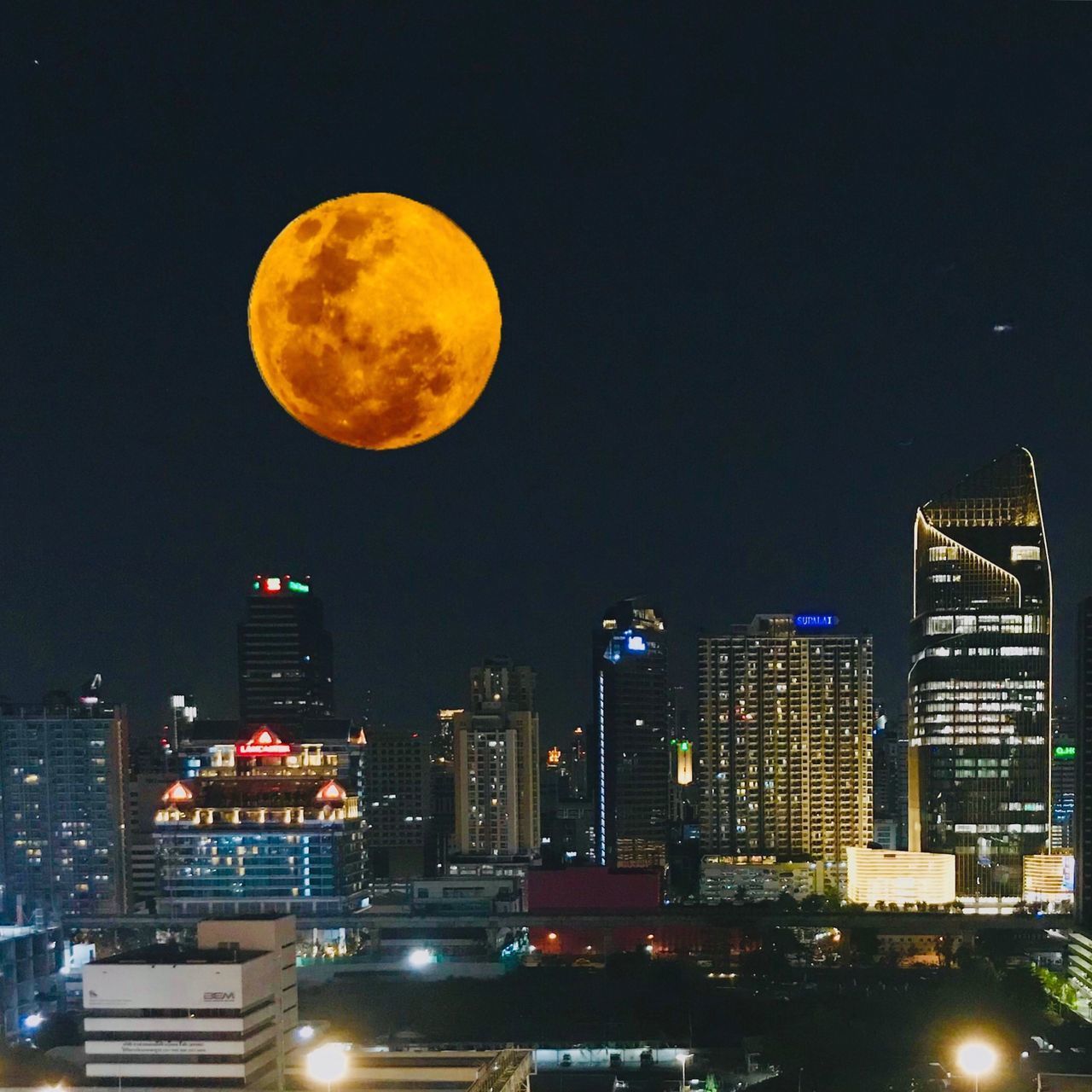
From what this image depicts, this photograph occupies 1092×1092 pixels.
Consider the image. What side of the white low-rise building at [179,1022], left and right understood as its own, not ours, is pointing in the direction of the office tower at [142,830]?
back

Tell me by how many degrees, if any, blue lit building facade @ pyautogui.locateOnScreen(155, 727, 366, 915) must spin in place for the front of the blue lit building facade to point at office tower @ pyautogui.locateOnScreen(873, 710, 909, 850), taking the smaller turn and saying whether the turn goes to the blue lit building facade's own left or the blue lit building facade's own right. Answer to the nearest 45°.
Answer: approximately 135° to the blue lit building facade's own left

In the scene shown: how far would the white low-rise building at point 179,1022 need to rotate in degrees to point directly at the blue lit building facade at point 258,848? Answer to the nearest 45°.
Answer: approximately 180°

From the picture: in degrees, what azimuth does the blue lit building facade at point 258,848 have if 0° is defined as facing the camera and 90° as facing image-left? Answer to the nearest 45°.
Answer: approximately 0°

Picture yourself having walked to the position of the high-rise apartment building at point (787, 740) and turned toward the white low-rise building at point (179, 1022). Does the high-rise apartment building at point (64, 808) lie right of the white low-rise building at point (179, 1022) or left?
right

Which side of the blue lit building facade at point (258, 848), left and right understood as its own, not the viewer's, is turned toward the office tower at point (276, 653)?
back

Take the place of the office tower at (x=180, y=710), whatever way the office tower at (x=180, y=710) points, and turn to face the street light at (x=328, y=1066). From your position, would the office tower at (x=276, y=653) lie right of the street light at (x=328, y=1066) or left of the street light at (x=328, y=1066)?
left

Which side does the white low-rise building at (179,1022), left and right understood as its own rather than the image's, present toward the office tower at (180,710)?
back

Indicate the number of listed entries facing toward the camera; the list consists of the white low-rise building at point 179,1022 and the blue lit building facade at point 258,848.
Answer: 2
